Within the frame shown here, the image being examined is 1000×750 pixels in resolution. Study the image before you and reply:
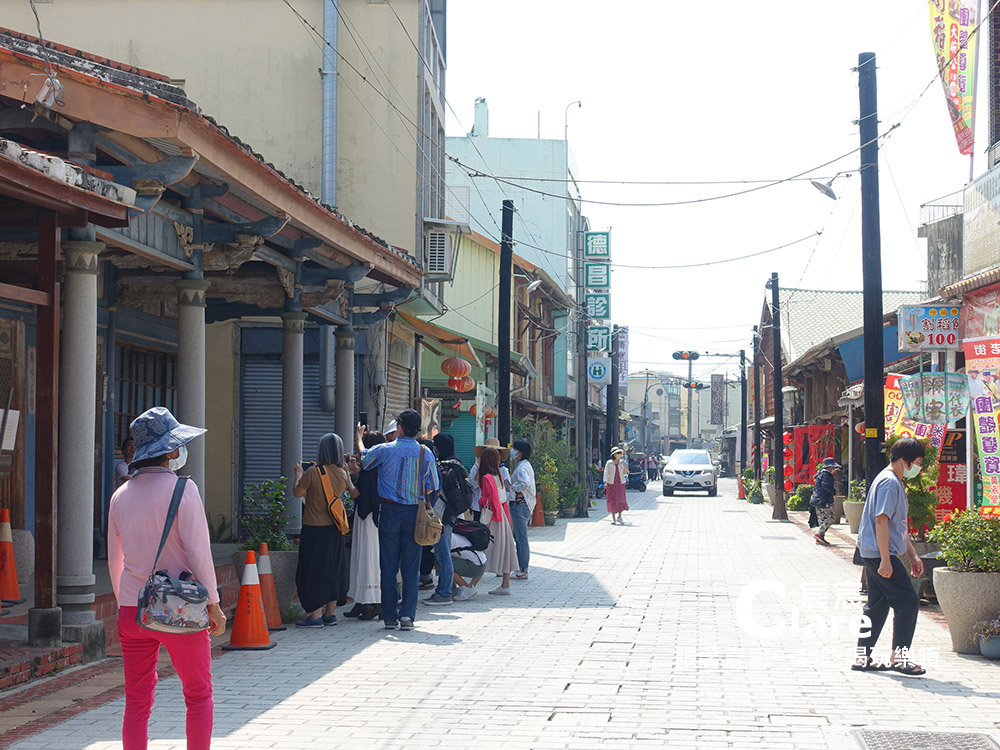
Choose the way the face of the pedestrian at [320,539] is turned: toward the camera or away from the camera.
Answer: away from the camera

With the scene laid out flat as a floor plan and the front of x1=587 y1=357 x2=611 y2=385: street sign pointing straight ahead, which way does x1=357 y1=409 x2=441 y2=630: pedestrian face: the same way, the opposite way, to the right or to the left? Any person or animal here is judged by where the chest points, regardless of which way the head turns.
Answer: the opposite way

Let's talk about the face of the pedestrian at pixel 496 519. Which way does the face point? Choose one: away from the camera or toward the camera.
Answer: away from the camera

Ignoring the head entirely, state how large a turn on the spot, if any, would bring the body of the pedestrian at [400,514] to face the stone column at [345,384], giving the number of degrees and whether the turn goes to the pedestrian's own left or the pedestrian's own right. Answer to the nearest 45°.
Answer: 0° — they already face it

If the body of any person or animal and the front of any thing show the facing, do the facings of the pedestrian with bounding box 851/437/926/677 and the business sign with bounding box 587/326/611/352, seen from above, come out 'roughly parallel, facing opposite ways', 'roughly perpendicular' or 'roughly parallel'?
roughly perpendicular

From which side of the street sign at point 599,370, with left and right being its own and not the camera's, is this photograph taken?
front

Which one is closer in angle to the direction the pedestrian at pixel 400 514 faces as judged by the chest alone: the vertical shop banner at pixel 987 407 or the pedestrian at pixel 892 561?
the vertical shop banner

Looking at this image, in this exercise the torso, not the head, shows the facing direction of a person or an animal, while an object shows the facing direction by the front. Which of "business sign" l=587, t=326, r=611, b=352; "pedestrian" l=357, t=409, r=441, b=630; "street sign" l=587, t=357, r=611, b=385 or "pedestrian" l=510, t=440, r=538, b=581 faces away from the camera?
"pedestrian" l=357, t=409, r=441, b=630

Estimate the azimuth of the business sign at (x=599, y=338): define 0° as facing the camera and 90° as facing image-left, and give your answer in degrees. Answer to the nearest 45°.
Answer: approximately 0°

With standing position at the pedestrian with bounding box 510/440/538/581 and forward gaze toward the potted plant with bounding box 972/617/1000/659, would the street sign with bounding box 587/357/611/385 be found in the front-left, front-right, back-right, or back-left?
back-left

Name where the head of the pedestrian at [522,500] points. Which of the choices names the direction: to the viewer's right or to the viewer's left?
to the viewer's left
